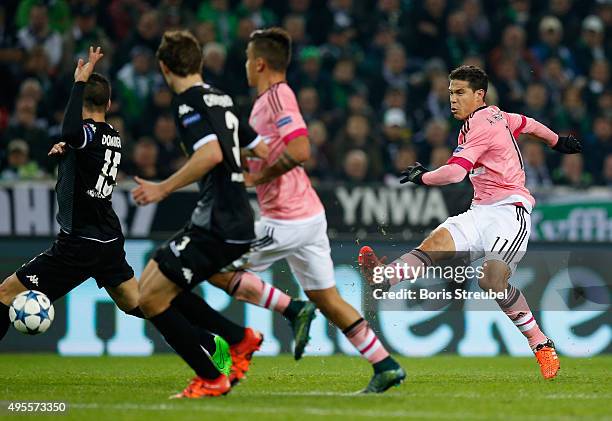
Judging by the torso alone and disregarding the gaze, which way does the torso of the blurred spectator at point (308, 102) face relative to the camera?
toward the camera

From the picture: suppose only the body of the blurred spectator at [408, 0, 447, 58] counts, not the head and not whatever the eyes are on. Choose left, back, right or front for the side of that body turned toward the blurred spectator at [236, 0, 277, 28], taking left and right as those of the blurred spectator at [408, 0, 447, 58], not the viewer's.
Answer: right

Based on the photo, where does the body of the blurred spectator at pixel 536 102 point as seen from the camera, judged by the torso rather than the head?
toward the camera

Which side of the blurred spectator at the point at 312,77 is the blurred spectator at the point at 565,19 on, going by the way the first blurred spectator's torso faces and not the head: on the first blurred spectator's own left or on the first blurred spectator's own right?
on the first blurred spectator's own left

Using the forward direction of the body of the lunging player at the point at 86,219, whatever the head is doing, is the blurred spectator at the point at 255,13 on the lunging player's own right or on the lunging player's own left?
on the lunging player's own right

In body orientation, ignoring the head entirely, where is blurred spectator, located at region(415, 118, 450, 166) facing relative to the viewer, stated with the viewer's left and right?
facing the viewer

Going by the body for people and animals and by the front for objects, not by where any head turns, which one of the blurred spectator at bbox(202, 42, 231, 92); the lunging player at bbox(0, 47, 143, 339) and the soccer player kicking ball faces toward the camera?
the blurred spectator

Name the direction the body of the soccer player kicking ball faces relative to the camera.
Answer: to the viewer's left

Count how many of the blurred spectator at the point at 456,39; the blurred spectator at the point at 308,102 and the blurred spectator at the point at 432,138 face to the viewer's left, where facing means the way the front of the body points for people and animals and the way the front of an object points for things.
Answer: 0

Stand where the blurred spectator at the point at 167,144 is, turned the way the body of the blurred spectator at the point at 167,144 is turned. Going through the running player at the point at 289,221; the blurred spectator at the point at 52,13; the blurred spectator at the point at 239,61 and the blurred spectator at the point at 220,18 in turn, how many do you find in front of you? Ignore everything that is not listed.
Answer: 1

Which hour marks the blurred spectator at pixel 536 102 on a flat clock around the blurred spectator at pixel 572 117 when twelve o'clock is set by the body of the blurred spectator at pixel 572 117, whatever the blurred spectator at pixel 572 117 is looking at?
the blurred spectator at pixel 536 102 is roughly at 2 o'clock from the blurred spectator at pixel 572 117.

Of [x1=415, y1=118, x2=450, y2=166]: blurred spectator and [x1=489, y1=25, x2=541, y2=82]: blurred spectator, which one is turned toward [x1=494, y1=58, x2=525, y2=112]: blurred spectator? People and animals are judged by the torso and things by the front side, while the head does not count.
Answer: [x1=489, y1=25, x2=541, y2=82]: blurred spectator

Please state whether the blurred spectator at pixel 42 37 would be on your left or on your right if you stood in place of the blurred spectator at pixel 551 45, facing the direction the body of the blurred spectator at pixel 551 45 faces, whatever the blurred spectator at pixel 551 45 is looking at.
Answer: on your right

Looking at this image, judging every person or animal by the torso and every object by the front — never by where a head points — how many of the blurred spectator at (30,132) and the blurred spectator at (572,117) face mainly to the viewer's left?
0

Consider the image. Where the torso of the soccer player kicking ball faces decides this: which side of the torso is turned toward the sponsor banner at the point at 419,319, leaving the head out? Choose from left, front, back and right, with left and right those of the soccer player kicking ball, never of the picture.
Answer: right
